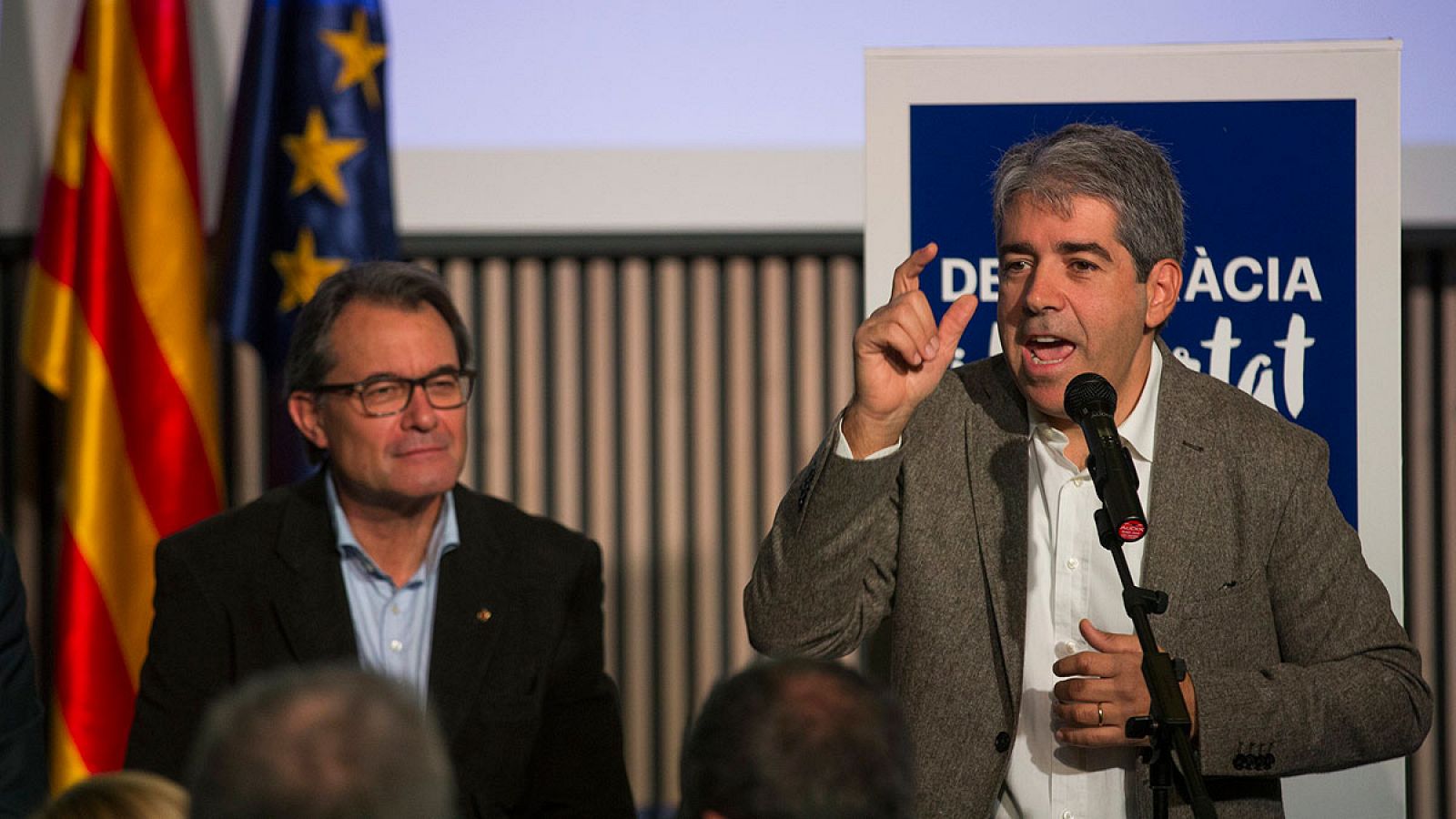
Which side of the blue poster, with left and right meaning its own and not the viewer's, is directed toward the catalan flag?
right

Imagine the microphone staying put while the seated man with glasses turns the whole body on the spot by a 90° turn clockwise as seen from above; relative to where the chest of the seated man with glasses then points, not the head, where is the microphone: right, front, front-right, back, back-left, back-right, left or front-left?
back-left

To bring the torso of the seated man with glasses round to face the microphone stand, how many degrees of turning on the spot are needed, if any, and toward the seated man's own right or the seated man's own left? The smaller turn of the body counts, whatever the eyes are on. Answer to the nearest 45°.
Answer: approximately 45° to the seated man's own left

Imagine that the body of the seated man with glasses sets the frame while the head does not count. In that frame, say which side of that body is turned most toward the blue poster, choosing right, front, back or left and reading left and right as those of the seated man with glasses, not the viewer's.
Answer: left

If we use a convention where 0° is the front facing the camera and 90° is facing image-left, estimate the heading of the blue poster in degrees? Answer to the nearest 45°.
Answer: approximately 0°

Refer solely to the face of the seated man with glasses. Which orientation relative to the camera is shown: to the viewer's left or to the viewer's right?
to the viewer's right

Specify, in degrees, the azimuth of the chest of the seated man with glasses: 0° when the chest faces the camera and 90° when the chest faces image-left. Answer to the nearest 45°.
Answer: approximately 0°

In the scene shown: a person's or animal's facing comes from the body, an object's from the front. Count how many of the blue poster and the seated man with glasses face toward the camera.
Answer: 2

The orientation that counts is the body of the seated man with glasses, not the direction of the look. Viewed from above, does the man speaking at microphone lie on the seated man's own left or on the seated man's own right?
on the seated man's own left

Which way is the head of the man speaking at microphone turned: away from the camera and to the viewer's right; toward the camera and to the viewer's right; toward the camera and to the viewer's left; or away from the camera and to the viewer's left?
toward the camera and to the viewer's left
